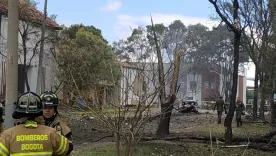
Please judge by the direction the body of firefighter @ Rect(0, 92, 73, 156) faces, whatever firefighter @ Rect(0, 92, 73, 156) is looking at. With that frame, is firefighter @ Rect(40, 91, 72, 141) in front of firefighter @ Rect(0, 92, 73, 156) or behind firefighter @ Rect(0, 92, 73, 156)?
in front

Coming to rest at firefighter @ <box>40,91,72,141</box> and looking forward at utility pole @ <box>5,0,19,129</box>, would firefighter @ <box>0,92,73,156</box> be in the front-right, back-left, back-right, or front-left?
back-left

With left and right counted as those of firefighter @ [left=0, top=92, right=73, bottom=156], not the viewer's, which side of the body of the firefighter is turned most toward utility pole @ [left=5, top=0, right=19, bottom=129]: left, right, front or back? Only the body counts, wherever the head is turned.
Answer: front

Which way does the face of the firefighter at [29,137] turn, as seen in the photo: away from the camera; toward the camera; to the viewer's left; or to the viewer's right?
away from the camera

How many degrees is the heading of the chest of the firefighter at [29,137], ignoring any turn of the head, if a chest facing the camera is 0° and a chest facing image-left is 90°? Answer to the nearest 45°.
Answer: approximately 180°

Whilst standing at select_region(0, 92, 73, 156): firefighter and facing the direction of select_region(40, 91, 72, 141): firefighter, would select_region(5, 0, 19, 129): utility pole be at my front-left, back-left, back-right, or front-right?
front-left
